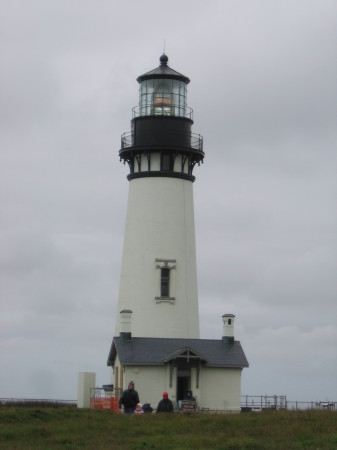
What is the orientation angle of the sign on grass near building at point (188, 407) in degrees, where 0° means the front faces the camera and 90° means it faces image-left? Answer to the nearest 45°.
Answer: approximately 0°

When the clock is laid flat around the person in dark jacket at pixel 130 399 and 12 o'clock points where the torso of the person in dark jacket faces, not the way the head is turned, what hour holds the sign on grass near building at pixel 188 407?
The sign on grass near building is roughly at 8 o'clock from the person in dark jacket.

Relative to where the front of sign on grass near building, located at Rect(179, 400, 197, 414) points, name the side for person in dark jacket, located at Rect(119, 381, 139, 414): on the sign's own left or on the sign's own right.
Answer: on the sign's own right

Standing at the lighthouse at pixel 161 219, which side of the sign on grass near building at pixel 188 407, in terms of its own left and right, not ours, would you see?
back

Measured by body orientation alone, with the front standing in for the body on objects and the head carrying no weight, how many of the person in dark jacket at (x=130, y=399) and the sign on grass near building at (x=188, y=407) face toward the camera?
2

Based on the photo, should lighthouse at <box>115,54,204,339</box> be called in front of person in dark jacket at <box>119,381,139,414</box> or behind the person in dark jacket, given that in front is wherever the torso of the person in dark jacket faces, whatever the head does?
behind

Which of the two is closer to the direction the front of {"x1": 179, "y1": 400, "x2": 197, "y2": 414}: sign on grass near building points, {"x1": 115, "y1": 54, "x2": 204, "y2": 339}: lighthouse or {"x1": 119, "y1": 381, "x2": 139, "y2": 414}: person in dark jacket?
the person in dark jacket
